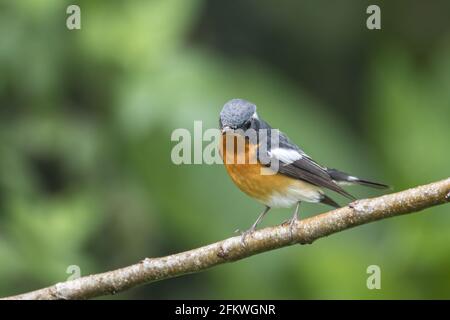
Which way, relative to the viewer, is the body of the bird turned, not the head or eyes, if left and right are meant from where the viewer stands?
facing the viewer and to the left of the viewer
